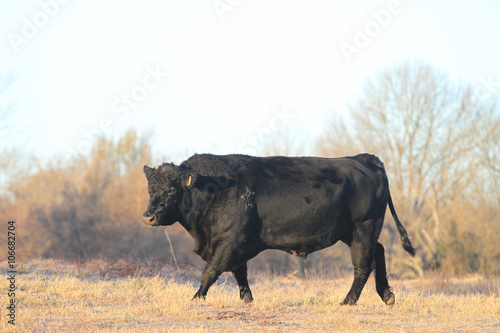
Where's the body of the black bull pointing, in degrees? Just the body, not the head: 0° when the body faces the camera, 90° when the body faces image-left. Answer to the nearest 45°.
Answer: approximately 90°
